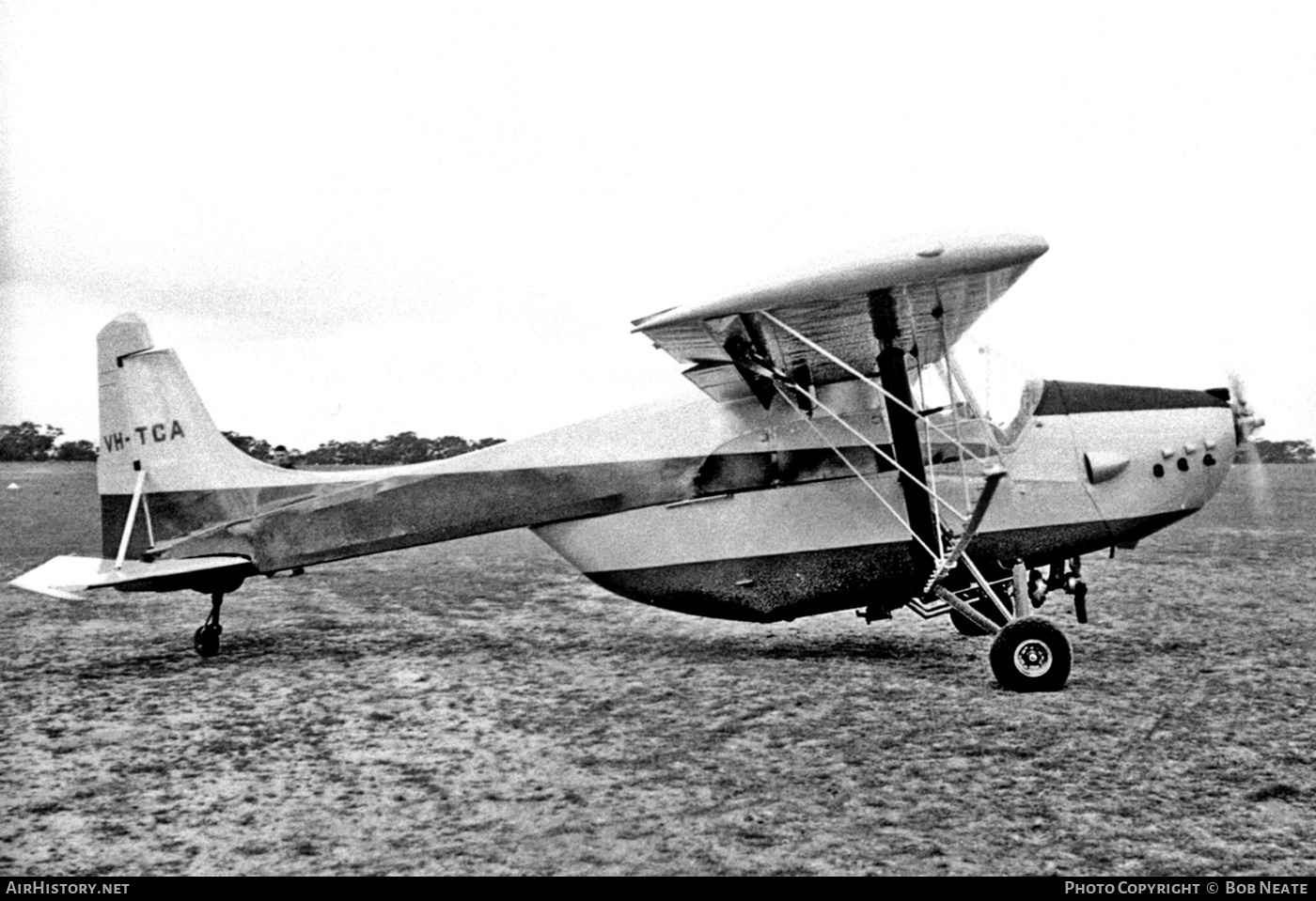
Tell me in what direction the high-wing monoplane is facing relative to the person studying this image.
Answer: facing to the right of the viewer
